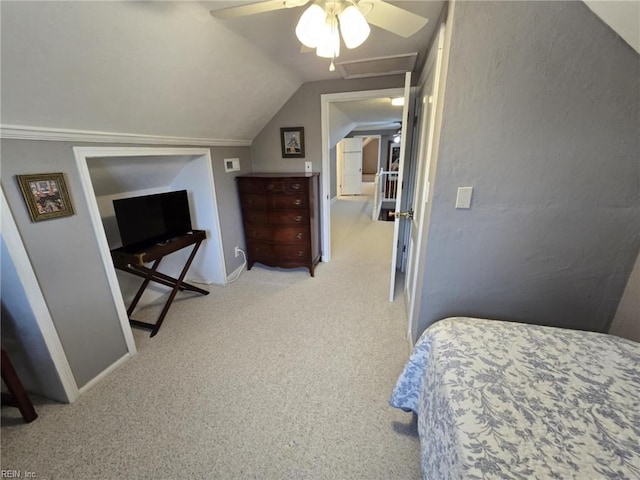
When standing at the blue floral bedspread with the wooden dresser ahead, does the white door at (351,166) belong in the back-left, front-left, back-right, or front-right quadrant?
front-right

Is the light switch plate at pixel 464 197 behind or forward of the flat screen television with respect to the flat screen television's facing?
forward

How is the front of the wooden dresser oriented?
toward the camera

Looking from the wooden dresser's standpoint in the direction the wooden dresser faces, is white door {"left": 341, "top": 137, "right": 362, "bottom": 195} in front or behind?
behind

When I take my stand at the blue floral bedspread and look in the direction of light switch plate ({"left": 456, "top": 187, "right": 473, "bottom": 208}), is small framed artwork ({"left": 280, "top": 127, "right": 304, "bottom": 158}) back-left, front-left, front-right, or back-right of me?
front-left

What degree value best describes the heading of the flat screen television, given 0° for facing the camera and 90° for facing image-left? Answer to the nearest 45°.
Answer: approximately 315°

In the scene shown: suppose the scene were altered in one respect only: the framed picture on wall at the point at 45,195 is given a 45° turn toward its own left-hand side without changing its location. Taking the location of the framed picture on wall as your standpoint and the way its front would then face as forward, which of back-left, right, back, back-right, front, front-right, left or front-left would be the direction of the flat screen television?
front-left

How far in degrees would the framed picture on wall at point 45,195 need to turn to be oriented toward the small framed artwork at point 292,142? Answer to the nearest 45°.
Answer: approximately 45° to its left

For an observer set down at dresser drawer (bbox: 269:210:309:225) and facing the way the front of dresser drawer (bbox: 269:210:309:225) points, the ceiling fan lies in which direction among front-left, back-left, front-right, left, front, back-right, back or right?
front

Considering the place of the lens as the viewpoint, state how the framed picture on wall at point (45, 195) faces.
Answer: facing the viewer and to the right of the viewer

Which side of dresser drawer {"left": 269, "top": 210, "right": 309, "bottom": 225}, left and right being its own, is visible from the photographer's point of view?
front

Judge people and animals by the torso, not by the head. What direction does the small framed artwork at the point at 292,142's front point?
toward the camera
